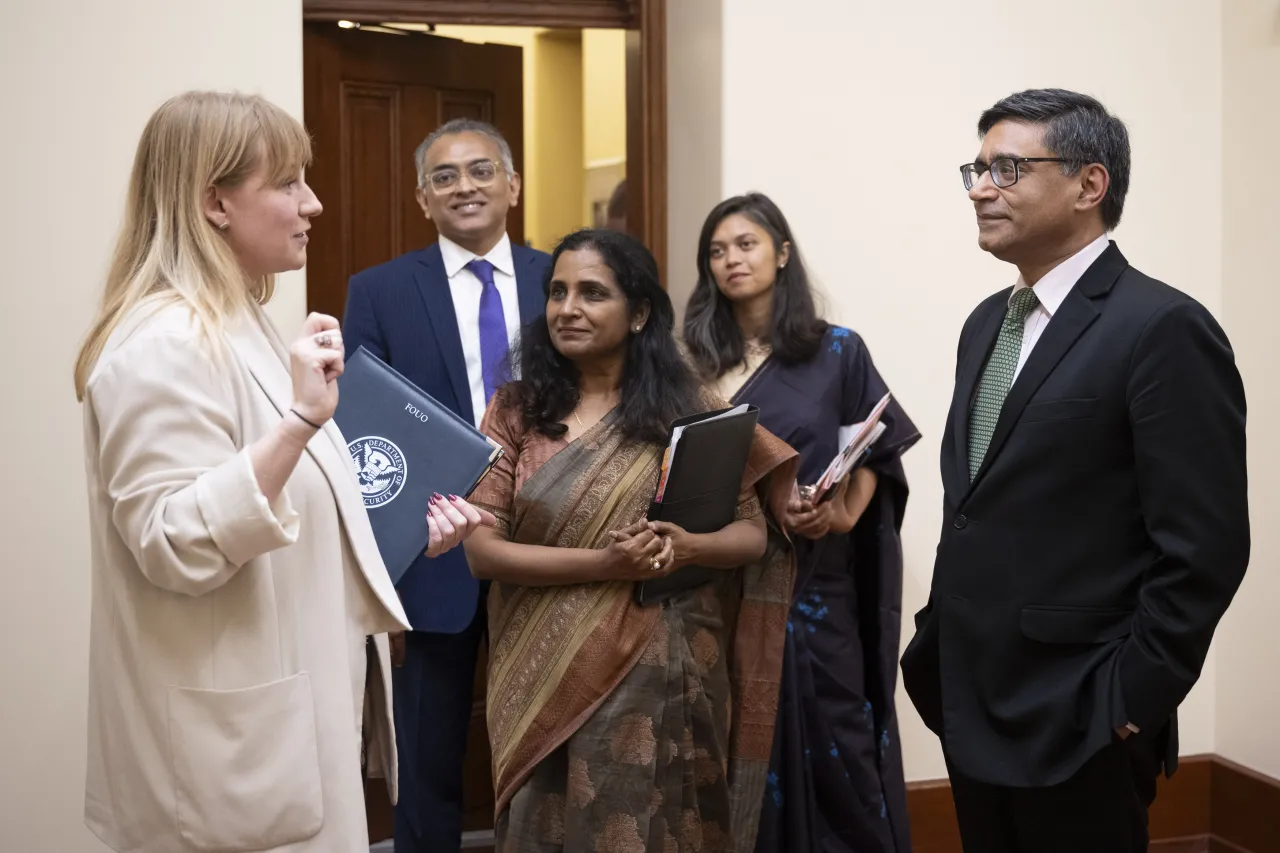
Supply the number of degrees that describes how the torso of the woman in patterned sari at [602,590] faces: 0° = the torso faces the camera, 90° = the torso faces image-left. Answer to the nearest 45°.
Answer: approximately 0°

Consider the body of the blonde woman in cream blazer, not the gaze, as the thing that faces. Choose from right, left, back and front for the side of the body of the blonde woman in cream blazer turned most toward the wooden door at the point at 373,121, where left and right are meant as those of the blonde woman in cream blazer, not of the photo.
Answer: left

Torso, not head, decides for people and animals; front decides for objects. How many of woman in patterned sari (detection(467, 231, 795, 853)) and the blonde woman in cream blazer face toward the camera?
1

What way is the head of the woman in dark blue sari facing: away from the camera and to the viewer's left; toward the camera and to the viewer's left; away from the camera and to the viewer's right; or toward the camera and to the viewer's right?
toward the camera and to the viewer's left

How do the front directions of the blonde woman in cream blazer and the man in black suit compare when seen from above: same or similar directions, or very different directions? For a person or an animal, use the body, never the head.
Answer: very different directions

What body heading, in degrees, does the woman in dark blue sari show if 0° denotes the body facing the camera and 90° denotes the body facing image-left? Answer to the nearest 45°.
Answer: approximately 45°

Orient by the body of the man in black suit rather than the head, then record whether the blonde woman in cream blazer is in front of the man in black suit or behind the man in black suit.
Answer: in front

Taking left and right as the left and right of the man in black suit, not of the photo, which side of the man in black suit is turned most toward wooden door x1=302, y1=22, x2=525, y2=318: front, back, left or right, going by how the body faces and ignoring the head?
right

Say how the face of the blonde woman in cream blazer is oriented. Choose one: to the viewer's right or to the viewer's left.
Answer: to the viewer's right

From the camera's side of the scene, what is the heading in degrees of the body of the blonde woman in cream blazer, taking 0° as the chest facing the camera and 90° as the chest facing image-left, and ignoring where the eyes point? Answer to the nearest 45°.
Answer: approximately 270°

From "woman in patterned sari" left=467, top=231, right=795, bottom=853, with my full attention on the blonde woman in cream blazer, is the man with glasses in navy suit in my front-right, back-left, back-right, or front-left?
back-right

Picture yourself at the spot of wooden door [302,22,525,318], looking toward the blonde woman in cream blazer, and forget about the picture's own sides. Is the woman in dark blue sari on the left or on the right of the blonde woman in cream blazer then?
left

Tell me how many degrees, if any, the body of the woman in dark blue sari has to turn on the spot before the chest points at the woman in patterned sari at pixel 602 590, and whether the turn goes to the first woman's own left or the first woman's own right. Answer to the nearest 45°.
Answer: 0° — they already face them
